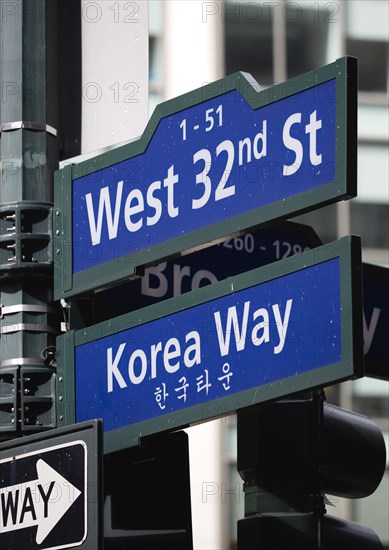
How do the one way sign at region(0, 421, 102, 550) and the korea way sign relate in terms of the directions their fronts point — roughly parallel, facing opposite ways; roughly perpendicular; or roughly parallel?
roughly parallel

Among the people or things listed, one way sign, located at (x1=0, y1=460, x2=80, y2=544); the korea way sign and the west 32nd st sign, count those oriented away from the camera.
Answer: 0

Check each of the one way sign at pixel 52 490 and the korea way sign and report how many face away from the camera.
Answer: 0

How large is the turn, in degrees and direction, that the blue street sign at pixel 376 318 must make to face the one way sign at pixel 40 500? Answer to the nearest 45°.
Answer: approximately 90° to its right

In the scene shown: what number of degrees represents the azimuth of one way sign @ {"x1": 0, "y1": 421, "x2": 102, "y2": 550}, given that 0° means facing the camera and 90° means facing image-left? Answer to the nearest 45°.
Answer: approximately 45°

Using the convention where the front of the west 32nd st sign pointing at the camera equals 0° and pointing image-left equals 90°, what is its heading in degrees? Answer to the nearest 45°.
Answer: approximately 45°

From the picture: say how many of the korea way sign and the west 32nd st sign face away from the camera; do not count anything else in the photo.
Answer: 0

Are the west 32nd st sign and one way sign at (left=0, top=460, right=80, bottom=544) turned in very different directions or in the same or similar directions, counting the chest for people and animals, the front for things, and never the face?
same or similar directions

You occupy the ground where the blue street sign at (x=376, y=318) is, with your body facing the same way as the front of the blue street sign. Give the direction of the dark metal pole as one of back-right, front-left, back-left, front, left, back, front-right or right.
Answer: right

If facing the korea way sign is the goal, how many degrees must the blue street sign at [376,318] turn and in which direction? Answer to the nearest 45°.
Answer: approximately 45° to its right
